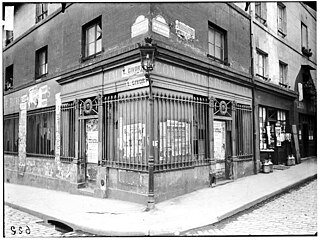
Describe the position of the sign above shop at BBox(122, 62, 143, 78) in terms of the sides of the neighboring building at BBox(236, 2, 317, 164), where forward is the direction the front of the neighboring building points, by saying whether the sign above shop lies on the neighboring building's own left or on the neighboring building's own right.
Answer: on the neighboring building's own right

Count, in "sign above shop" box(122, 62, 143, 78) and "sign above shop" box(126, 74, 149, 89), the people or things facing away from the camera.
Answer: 0

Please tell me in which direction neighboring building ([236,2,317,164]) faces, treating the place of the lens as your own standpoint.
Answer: facing the viewer and to the right of the viewer

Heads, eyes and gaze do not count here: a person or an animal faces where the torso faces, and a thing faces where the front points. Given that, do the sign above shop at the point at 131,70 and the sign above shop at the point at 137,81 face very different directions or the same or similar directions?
same or similar directions

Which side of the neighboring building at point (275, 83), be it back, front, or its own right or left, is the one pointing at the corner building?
right

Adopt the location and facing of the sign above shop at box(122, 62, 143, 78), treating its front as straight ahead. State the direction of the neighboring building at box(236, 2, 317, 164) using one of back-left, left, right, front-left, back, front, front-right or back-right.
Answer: back

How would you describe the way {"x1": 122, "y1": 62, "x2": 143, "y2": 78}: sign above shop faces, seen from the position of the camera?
facing the viewer and to the left of the viewer
